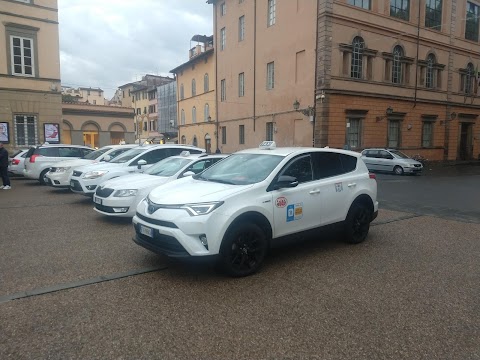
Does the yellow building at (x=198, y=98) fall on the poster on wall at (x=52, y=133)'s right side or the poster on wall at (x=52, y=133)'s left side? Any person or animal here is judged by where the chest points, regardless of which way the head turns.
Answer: on its left

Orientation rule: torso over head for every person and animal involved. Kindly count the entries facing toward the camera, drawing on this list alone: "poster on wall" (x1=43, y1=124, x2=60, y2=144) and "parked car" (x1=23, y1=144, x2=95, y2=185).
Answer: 1

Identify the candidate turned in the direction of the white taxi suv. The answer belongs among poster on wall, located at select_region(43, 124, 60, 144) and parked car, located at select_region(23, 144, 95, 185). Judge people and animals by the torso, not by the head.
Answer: the poster on wall

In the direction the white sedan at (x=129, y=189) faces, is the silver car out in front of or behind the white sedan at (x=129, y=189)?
behind

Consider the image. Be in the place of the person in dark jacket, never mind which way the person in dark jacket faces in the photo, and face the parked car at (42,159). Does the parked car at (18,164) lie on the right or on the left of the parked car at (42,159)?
left

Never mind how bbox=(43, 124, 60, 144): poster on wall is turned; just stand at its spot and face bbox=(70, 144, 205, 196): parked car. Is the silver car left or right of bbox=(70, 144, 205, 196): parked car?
left

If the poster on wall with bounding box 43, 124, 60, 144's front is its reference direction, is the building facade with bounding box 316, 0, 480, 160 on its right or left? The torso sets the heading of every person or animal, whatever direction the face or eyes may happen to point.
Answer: on its left

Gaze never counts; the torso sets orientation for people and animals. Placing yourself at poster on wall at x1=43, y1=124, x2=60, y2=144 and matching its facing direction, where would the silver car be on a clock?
The silver car is roughly at 10 o'clock from the poster on wall.

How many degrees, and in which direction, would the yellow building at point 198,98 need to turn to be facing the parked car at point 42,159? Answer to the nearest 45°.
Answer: approximately 45° to its left

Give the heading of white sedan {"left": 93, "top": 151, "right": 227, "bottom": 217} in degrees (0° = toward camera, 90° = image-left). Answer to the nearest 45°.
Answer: approximately 45°

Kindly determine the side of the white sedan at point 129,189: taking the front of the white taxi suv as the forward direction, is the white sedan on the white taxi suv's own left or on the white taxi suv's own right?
on the white taxi suv's own right

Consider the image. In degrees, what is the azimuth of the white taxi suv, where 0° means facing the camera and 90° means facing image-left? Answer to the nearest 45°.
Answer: approximately 45°

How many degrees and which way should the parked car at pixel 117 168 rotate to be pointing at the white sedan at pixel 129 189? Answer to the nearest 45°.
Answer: approximately 45° to its left

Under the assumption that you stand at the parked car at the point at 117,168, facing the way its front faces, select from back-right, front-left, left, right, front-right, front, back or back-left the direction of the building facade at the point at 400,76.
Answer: back
